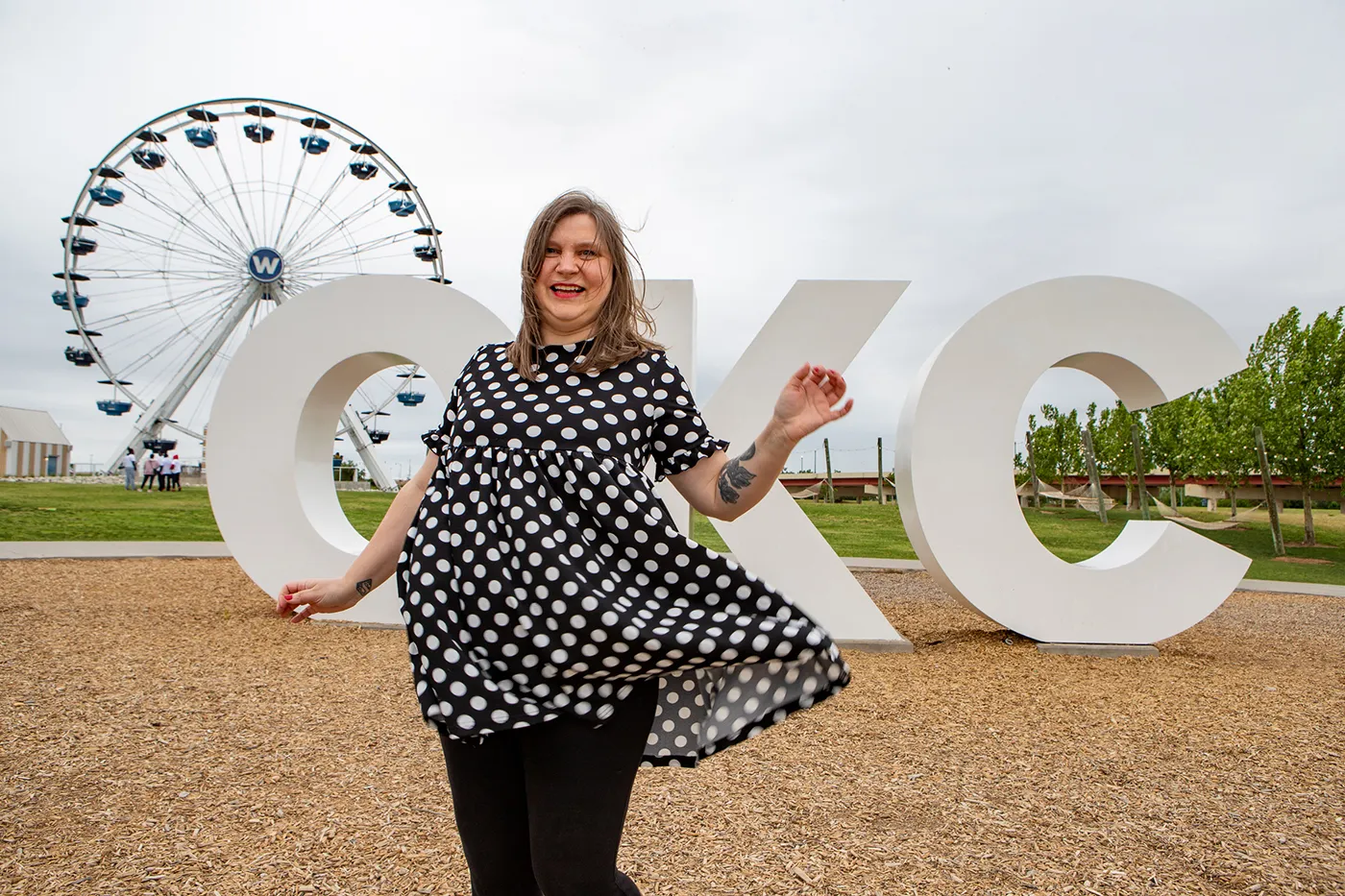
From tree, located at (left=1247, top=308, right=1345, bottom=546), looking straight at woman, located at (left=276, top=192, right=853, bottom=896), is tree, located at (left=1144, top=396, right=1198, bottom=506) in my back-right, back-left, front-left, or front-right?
back-right

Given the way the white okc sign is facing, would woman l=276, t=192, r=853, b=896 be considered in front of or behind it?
in front

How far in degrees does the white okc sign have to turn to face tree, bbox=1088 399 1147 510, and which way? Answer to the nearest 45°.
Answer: approximately 135° to its left

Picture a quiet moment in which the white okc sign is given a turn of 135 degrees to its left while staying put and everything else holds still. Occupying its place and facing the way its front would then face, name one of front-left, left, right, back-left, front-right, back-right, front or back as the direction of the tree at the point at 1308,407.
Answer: front

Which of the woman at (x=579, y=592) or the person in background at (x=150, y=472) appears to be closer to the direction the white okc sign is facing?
the woman

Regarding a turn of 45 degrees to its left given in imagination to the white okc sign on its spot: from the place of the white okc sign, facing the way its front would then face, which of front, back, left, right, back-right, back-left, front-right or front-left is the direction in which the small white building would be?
back

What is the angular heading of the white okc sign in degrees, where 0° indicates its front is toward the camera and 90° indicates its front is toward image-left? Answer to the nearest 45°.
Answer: approximately 0°

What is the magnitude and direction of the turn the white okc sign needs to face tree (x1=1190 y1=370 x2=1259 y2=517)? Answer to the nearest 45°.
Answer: approximately 135° to its left

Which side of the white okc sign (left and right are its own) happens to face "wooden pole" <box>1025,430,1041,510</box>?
back

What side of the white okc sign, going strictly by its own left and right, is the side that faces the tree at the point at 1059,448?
back

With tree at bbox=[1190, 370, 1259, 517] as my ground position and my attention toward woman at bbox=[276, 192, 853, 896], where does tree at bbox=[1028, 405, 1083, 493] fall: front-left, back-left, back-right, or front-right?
back-right
